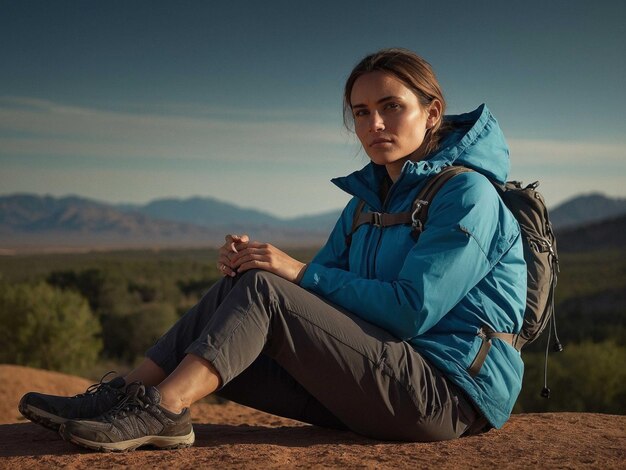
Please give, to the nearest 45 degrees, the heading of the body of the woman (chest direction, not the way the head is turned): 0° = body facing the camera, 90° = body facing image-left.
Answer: approximately 45°
